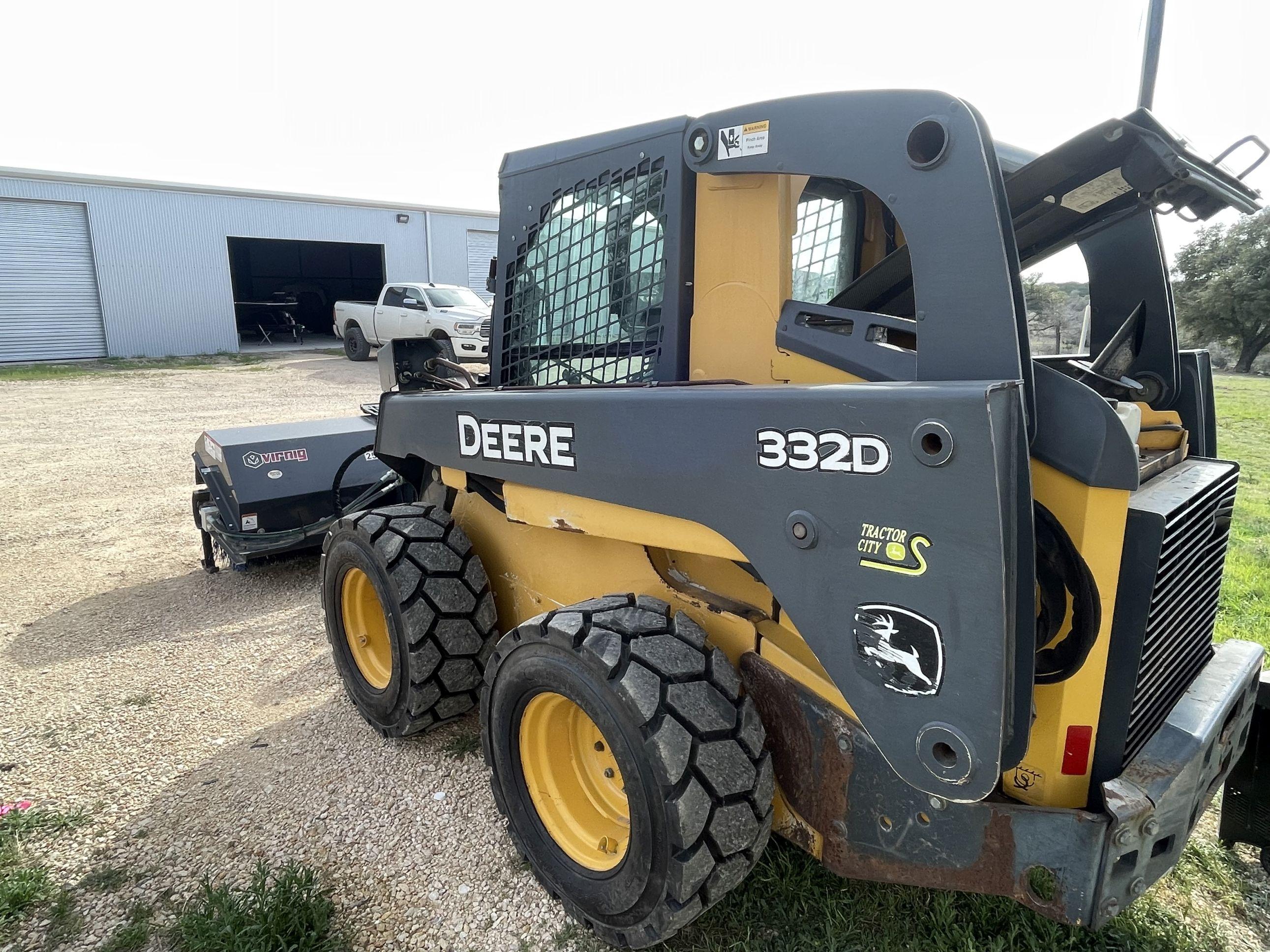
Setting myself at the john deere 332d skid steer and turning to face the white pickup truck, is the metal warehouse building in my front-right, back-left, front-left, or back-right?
front-left

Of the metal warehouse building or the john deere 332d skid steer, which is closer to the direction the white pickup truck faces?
the john deere 332d skid steer

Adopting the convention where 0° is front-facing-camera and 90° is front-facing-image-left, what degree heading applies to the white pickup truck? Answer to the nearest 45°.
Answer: approximately 315°

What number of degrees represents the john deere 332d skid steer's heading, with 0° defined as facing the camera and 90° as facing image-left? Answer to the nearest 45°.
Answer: approximately 135°

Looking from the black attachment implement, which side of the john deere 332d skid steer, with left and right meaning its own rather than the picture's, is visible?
front

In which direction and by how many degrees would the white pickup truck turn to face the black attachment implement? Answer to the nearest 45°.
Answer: approximately 45° to its right

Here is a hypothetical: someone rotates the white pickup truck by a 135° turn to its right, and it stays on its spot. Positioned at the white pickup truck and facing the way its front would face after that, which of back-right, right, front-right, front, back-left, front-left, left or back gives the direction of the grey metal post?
left
